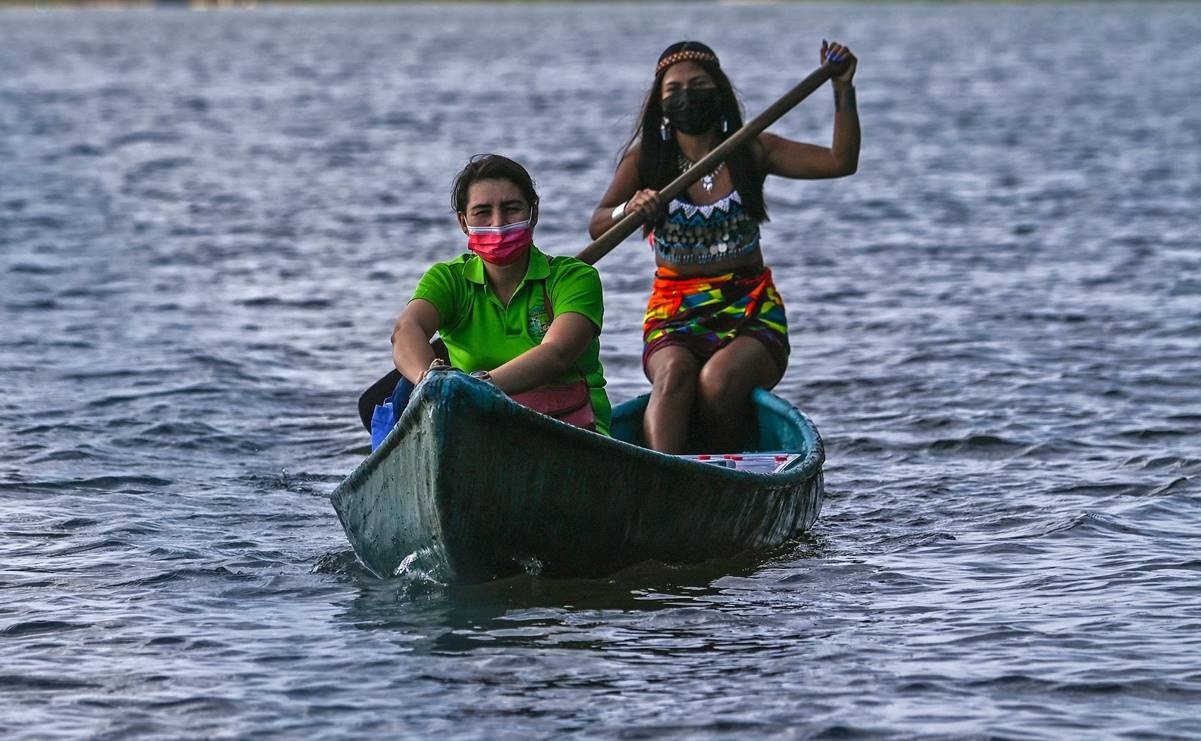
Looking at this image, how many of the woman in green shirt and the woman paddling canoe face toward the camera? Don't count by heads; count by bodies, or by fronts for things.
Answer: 2

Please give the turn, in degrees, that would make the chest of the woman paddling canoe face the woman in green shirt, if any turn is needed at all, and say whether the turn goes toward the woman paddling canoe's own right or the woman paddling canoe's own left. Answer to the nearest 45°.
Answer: approximately 45° to the woman paddling canoe's own right

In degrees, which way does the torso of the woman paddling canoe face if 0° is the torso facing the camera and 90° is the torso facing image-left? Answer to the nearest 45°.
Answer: approximately 0°

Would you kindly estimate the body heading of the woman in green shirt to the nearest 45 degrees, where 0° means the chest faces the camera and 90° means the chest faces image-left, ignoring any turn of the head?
approximately 0°
